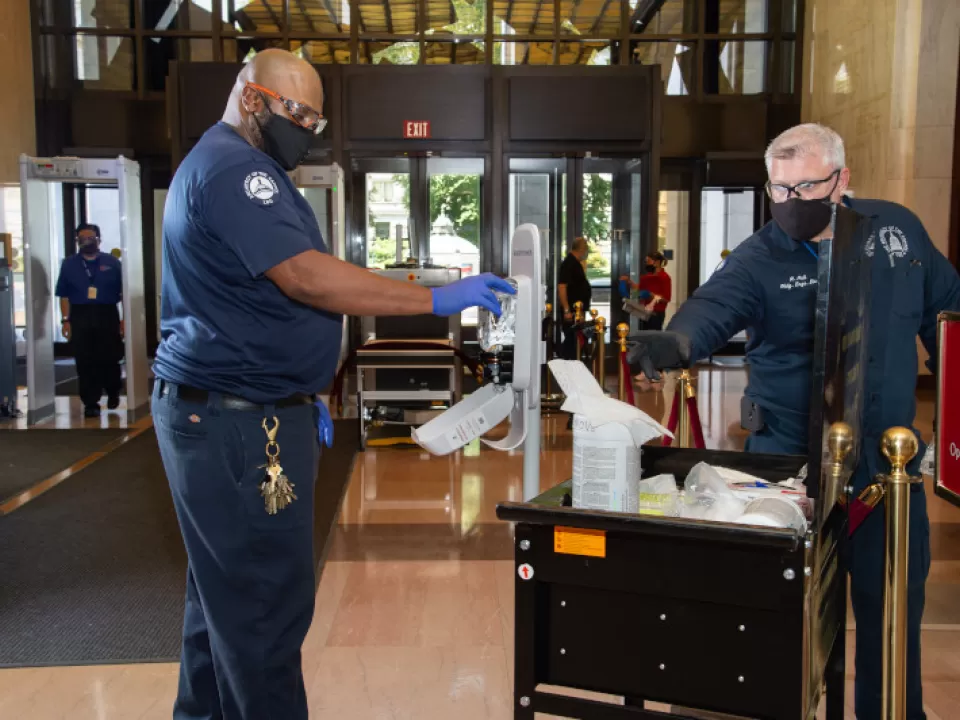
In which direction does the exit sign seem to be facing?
toward the camera

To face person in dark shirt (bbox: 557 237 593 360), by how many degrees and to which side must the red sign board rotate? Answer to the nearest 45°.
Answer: approximately 90° to its right

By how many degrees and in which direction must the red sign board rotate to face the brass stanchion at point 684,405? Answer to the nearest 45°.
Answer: approximately 90° to its right

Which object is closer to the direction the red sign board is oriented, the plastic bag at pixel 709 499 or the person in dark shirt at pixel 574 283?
the plastic bag

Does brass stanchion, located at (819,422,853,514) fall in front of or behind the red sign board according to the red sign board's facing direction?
in front

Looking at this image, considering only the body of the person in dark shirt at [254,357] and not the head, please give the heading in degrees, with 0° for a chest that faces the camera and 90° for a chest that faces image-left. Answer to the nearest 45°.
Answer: approximately 270°

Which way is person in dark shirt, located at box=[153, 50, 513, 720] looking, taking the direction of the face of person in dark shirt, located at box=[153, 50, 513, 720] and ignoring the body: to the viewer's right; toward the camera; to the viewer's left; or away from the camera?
to the viewer's right

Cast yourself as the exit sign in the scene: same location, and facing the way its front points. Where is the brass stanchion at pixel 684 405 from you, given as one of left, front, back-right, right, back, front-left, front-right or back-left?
front

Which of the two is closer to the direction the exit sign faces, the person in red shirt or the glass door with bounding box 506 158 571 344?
the person in red shirt

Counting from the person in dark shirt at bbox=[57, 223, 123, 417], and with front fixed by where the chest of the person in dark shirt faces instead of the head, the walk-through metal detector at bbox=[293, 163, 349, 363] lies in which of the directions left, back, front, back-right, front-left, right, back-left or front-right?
left

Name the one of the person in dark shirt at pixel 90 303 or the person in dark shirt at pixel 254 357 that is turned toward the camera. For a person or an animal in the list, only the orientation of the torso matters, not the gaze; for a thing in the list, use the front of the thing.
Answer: the person in dark shirt at pixel 90 303

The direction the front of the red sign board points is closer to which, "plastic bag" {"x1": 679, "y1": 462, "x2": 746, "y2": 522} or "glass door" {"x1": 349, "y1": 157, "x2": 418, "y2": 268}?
the plastic bag
